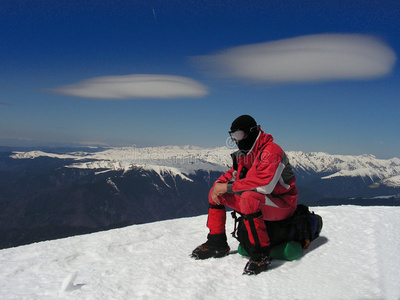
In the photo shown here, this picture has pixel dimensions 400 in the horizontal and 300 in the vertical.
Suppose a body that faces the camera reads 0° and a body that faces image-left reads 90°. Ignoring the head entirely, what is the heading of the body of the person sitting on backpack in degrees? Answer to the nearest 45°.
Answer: approximately 45°
